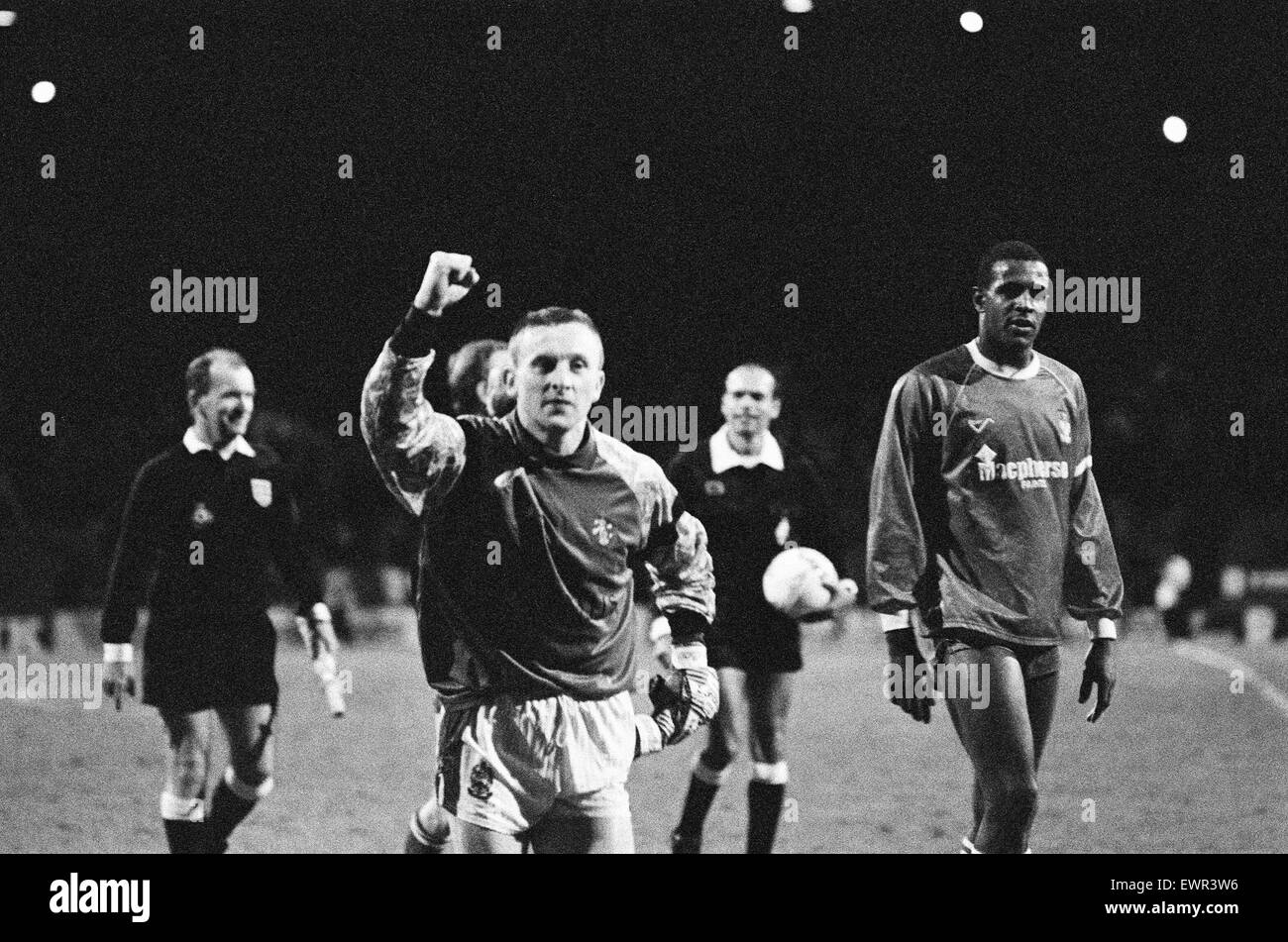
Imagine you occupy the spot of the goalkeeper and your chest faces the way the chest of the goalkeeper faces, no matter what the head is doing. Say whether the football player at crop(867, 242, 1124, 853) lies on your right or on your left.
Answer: on your left

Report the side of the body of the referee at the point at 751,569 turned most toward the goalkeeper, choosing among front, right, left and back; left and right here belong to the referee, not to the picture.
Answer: front

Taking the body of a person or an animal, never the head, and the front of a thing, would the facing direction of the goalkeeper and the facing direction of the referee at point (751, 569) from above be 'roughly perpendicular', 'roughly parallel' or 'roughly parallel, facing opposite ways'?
roughly parallel

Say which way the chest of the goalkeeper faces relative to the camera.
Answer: toward the camera

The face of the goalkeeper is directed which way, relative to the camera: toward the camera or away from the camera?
toward the camera

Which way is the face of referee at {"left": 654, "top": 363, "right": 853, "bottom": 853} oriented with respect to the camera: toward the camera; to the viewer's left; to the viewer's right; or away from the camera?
toward the camera

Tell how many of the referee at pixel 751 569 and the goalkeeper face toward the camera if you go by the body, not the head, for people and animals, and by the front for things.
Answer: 2

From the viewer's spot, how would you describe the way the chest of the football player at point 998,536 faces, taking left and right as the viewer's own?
facing the viewer and to the right of the viewer

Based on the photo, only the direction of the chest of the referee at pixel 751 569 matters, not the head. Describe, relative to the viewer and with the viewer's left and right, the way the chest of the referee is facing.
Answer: facing the viewer

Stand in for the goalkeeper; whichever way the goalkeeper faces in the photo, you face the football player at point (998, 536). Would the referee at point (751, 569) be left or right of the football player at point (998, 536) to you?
left
